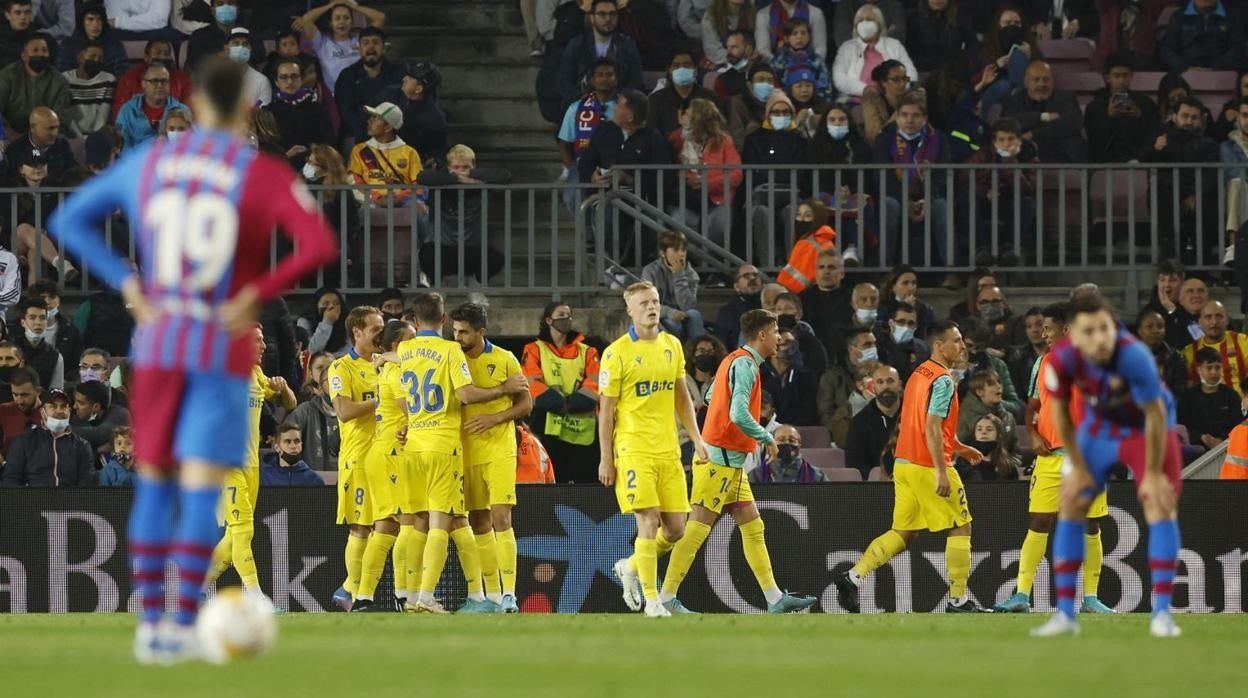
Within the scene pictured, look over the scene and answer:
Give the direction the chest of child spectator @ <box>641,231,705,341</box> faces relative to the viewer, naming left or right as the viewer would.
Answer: facing the viewer and to the right of the viewer

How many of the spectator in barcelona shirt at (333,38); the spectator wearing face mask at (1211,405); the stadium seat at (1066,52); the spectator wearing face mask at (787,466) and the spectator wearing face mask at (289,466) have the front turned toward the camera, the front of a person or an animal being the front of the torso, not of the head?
5

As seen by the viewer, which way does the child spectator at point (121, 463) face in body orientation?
toward the camera

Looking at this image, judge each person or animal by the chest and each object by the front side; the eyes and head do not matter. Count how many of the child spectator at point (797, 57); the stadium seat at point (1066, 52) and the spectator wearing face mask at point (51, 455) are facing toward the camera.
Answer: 3

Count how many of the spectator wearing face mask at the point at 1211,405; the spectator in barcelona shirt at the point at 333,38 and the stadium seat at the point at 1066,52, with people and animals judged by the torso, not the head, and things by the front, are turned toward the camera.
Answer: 3

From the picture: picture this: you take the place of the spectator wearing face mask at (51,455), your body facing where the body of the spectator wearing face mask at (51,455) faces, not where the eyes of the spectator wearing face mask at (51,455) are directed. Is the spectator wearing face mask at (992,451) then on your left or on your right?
on your left

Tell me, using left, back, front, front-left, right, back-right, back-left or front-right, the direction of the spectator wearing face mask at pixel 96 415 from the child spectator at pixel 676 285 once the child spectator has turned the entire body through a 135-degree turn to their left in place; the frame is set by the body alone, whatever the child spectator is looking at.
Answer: left

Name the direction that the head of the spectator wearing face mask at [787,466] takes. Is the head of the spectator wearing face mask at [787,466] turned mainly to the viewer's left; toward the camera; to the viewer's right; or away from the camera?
toward the camera

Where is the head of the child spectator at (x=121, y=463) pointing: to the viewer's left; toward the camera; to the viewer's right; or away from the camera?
toward the camera

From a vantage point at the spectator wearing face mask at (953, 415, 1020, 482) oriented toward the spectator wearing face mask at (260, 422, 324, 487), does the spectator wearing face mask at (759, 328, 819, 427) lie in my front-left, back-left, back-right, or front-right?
front-right

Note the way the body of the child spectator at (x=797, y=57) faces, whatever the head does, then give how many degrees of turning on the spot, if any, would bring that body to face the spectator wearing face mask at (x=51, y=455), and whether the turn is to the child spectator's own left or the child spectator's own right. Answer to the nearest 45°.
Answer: approximately 45° to the child spectator's own right

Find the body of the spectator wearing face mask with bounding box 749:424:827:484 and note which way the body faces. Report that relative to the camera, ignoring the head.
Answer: toward the camera

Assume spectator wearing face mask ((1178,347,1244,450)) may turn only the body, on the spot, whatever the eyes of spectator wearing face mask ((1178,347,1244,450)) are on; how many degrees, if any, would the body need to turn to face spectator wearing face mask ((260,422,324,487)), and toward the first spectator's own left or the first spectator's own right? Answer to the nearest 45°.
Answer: approximately 45° to the first spectator's own right

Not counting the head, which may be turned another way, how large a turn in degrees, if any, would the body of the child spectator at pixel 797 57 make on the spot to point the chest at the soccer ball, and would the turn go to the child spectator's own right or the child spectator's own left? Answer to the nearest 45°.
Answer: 0° — they already face it

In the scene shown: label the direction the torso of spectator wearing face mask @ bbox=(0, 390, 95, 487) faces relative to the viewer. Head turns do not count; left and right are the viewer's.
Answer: facing the viewer
